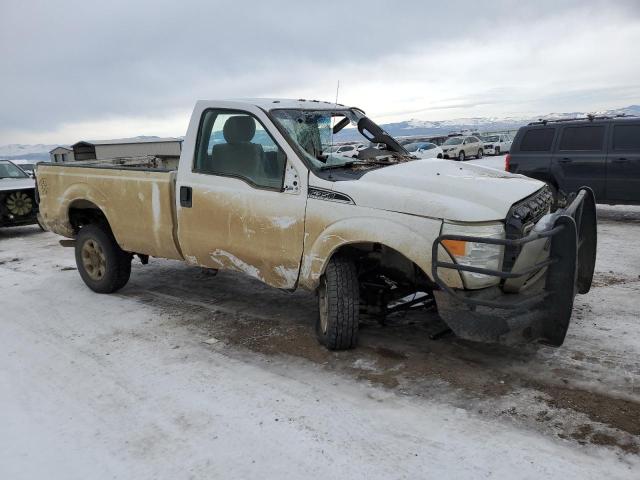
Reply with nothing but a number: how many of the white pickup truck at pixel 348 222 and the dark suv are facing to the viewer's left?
0

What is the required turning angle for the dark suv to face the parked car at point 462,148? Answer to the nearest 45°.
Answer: approximately 90° to its left

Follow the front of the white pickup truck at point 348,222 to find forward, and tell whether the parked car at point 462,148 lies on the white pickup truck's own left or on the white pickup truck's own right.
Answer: on the white pickup truck's own left

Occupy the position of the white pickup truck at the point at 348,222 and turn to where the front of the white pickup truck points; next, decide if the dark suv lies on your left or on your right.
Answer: on your left

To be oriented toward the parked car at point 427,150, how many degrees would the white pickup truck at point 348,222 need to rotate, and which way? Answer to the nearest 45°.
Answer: approximately 135° to its left

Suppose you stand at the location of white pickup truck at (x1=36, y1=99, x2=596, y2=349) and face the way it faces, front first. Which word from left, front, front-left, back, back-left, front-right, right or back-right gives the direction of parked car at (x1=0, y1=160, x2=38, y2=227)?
back

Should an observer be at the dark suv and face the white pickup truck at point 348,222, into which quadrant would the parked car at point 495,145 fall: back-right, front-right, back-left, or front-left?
back-right
